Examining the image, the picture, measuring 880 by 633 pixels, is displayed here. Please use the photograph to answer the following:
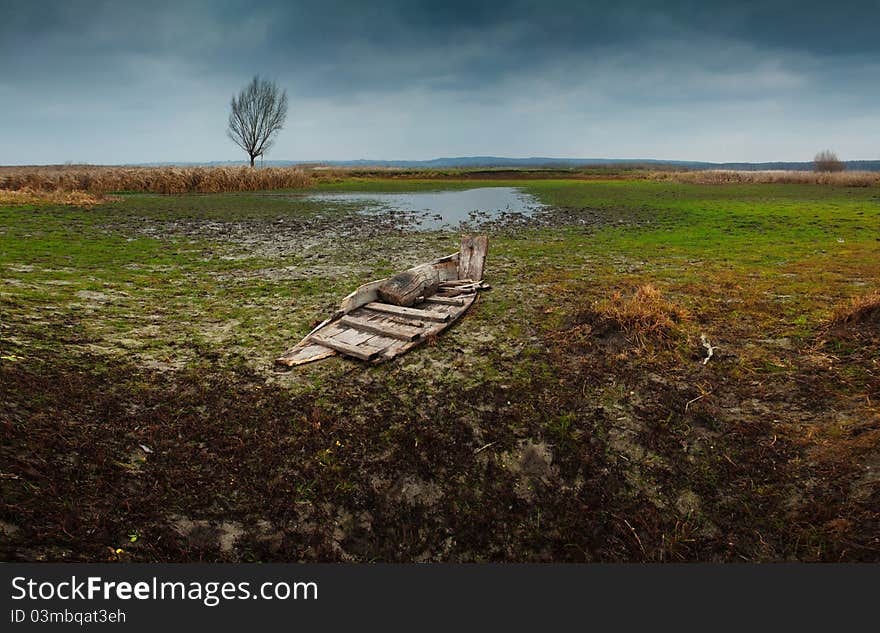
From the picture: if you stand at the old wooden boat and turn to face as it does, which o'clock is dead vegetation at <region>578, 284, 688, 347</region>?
The dead vegetation is roughly at 8 o'clock from the old wooden boat.

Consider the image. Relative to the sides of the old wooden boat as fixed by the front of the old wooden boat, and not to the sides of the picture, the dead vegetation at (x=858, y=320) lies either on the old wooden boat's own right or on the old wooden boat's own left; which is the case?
on the old wooden boat's own left

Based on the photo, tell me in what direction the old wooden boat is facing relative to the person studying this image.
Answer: facing the viewer and to the left of the viewer
